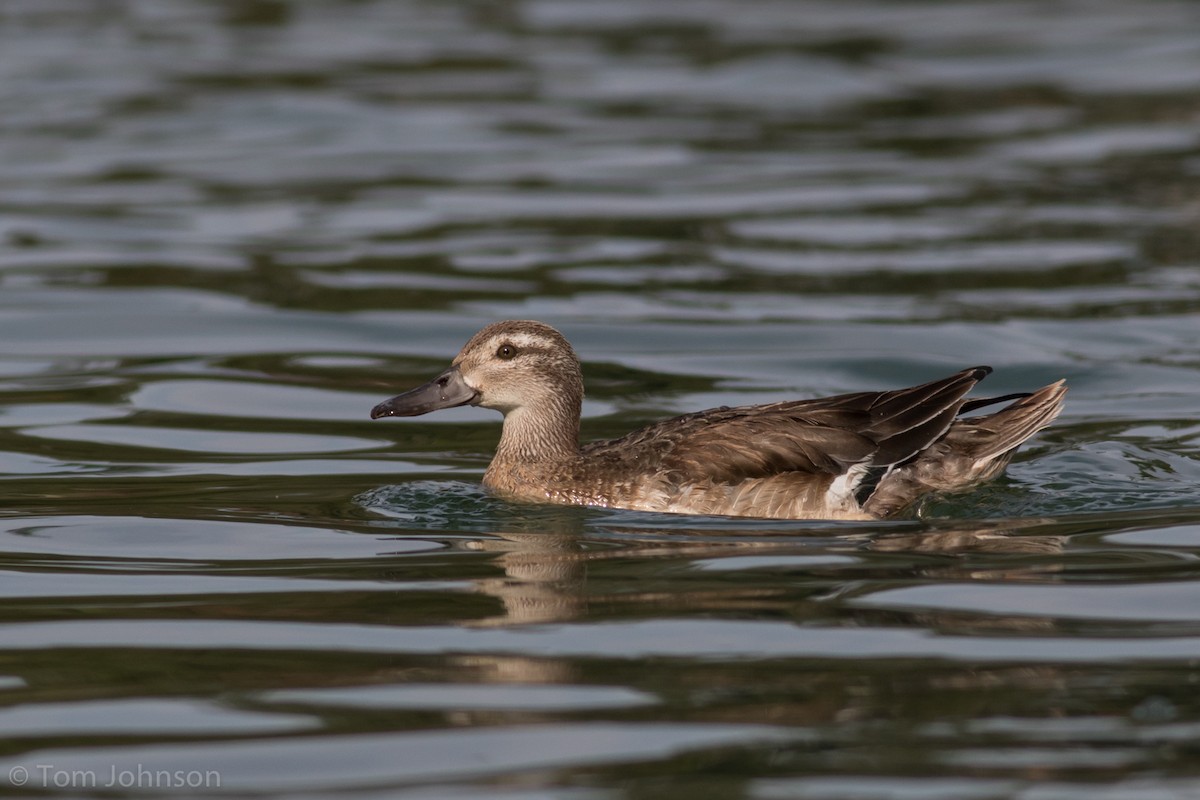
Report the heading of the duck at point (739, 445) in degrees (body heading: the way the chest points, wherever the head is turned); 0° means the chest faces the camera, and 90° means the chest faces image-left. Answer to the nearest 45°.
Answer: approximately 90°
